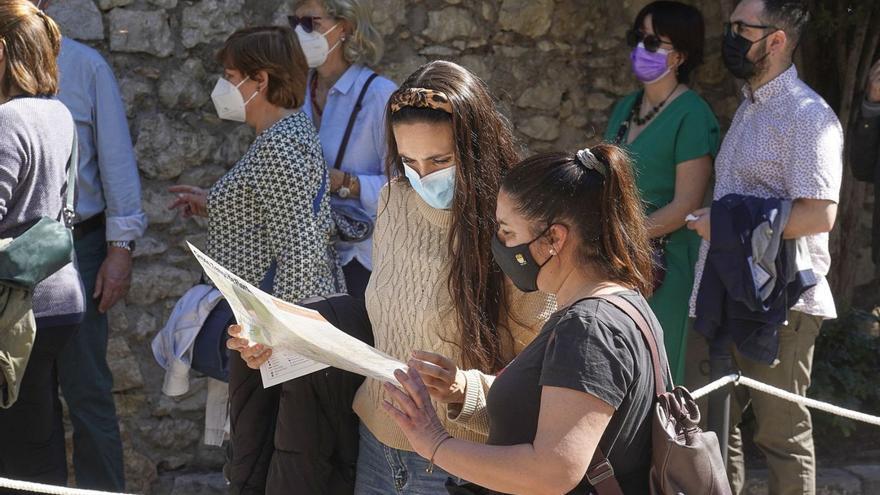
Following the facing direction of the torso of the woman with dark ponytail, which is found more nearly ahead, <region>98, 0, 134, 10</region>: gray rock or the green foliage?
the gray rock

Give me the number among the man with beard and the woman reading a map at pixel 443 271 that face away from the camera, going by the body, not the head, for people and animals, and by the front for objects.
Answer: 0

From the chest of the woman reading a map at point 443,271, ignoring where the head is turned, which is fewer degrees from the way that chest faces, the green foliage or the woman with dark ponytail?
the woman with dark ponytail

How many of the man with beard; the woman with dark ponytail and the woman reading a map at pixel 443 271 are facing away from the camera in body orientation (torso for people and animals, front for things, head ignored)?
0

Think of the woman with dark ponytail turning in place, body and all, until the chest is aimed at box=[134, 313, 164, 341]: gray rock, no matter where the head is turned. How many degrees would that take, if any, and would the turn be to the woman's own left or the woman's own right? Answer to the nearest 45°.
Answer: approximately 45° to the woman's own right

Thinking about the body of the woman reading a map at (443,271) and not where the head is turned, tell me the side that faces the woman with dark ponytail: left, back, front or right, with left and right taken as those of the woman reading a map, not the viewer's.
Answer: left

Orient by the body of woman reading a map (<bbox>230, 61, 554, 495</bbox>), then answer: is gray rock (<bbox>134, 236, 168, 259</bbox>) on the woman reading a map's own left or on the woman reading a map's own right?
on the woman reading a map's own right

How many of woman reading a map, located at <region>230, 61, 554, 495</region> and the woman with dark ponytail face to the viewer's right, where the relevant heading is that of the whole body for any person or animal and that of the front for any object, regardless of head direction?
0

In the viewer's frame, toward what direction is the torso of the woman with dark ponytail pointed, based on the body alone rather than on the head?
to the viewer's left

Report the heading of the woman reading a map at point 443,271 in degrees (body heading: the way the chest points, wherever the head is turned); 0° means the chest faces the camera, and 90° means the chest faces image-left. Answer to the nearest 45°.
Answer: approximately 45°

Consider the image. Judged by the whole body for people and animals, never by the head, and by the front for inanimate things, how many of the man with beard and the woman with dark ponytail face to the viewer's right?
0

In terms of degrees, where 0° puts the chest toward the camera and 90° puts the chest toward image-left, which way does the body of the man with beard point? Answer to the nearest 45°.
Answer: approximately 45°

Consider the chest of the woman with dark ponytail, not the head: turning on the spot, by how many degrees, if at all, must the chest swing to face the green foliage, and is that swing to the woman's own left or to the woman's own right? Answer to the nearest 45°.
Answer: approximately 135° to the woman's own right
